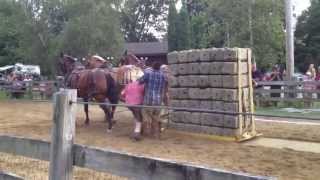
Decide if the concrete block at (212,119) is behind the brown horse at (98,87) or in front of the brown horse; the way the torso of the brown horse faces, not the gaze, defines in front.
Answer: behind

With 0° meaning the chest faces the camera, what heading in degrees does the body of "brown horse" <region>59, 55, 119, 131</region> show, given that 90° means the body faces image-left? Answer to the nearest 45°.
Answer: approximately 135°

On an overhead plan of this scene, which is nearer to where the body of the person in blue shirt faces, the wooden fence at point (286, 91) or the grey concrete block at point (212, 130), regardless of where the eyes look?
the wooden fence

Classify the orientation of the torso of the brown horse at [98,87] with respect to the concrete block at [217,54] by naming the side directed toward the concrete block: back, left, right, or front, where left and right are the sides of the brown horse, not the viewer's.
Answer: back

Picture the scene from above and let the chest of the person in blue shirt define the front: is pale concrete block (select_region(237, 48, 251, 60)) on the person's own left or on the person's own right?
on the person's own right

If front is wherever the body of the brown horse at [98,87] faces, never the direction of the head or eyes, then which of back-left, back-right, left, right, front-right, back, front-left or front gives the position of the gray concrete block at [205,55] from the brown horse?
back

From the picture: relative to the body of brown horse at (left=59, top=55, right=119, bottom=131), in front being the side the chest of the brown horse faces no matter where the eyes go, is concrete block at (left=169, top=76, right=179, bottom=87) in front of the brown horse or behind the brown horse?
behind

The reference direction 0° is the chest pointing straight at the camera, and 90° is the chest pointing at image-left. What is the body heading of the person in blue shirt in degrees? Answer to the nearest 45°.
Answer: approximately 180°

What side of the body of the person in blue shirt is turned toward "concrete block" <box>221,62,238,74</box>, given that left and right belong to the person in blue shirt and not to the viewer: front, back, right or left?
right

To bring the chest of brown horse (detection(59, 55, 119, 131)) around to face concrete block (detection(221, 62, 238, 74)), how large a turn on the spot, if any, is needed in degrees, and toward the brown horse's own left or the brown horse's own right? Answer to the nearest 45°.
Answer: approximately 180°
